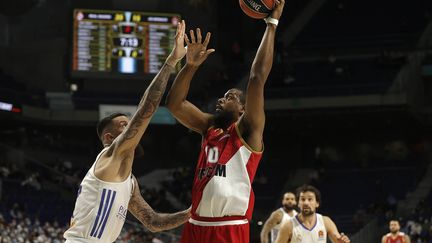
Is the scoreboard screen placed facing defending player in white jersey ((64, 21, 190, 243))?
yes

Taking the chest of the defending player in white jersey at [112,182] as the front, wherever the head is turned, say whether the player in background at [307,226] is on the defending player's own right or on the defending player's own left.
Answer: on the defending player's own left

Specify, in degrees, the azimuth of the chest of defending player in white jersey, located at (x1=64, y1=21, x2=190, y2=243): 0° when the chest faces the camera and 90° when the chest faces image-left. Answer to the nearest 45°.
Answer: approximately 270°

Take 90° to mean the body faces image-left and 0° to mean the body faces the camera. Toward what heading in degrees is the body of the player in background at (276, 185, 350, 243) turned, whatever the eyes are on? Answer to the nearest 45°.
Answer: approximately 0°

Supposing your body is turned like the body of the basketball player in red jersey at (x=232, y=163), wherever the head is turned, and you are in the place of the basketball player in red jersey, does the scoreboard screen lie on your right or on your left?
on your right

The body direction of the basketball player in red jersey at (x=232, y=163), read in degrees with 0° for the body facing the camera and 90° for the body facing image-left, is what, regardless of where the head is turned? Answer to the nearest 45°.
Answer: approximately 45°

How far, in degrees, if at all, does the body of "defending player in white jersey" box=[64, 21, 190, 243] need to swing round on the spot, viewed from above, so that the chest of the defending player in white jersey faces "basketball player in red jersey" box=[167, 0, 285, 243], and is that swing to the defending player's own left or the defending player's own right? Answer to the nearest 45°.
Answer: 0° — they already face them

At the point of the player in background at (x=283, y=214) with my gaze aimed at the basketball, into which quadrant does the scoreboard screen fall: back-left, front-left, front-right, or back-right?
back-right

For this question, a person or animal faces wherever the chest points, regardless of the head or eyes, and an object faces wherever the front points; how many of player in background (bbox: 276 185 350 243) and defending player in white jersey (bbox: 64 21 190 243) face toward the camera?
1

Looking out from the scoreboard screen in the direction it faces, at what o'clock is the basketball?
The basketball is roughly at 12 o'clock from the scoreboard screen.

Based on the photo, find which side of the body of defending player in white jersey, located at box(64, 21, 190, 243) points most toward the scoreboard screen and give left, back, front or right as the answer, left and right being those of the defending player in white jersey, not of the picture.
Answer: left
